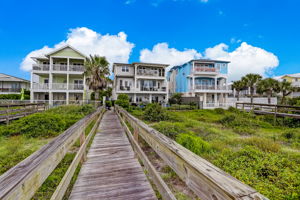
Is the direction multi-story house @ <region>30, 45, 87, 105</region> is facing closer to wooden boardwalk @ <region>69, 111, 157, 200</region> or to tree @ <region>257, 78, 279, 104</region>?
the wooden boardwalk

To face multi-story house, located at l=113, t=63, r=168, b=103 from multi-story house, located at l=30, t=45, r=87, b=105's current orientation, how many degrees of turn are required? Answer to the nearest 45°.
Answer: approximately 90° to its left

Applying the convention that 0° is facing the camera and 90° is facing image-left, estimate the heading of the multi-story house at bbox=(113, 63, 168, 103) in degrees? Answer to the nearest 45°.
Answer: approximately 0°

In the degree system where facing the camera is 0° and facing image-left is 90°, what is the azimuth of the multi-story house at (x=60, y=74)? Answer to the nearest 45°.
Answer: approximately 0°

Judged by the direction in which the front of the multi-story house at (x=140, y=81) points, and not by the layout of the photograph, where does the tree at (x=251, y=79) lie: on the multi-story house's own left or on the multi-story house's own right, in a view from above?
on the multi-story house's own left

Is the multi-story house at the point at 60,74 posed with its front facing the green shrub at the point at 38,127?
yes

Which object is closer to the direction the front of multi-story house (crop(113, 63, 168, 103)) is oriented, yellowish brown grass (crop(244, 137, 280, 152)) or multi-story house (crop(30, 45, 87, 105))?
the yellowish brown grass
